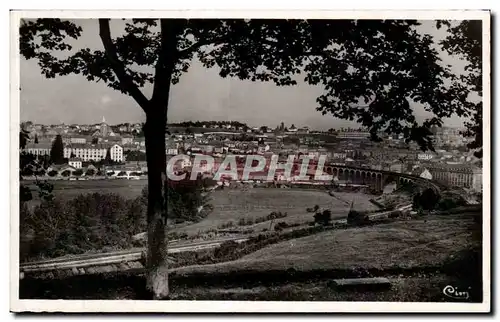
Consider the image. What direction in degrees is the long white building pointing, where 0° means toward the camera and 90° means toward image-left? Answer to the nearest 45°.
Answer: approximately 0°
